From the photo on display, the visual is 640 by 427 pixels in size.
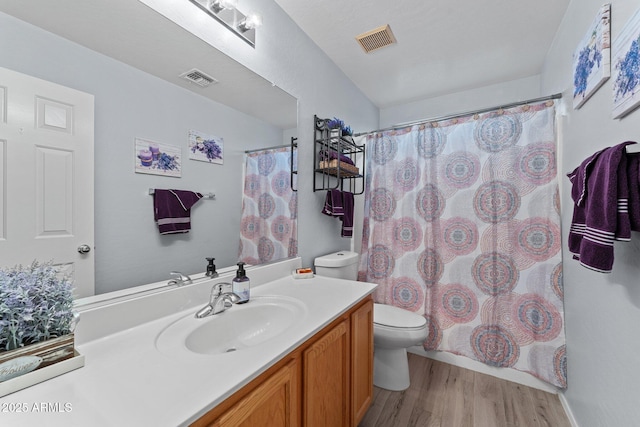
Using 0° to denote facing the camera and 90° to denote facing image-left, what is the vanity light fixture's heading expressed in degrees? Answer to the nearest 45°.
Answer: approximately 315°

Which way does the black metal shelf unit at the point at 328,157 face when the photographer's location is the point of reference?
facing the viewer and to the right of the viewer

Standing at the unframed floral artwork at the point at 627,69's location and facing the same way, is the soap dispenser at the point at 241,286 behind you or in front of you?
in front

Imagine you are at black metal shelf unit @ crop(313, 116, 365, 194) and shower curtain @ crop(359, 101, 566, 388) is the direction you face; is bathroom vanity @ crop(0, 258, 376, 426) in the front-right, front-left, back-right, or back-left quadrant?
back-right

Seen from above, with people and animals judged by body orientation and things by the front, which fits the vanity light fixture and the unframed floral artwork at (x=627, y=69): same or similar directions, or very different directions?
very different directions

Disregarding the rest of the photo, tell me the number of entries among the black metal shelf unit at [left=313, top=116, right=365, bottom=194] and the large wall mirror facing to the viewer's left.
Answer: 0

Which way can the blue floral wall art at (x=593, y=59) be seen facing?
to the viewer's left

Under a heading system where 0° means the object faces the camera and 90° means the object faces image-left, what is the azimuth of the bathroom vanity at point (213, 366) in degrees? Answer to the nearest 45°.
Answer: approximately 315°

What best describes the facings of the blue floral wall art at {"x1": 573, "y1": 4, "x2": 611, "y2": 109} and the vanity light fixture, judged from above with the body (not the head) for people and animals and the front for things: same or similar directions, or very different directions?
very different directions

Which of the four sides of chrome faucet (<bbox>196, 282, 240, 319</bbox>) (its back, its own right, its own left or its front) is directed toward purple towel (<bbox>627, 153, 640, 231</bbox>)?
front

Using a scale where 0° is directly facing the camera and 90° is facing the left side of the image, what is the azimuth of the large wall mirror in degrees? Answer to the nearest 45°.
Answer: approximately 315°

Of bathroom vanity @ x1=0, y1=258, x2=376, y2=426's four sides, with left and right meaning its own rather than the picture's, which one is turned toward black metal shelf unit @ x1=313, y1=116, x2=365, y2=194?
left

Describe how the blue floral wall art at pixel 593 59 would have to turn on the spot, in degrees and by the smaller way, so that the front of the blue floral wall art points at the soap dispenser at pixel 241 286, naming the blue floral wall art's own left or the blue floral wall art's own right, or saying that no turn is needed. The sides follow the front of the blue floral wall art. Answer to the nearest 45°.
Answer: approximately 45° to the blue floral wall art's own left

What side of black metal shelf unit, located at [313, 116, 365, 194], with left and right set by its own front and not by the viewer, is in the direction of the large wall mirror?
right

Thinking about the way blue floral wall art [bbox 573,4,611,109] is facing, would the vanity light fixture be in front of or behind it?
in front
